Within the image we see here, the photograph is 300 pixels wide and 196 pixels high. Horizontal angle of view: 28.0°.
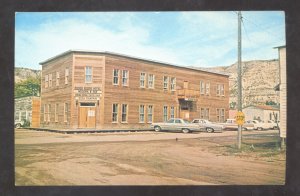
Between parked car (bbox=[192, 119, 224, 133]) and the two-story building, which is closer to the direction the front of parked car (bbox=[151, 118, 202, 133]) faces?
the two-story building

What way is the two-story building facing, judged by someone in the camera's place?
facing the viewer

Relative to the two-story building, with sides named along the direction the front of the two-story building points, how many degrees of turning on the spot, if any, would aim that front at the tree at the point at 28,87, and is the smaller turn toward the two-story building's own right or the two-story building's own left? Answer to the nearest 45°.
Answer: approximately 90° to the two-story building's own right

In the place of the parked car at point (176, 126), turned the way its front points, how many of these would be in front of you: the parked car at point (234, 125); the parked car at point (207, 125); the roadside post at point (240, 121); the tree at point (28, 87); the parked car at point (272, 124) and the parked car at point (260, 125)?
1

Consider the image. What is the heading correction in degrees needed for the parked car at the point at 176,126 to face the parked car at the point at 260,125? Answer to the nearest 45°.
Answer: approximately 180°

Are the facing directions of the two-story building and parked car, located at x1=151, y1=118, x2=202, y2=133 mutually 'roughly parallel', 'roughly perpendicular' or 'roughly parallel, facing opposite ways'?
roughly perpendicular

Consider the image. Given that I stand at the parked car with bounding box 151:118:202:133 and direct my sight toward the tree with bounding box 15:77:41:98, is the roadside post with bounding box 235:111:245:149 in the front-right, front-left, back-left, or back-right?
back-left

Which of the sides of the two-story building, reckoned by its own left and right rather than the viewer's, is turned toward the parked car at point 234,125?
left

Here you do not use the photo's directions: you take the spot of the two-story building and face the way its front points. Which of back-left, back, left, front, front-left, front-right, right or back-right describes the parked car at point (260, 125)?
left

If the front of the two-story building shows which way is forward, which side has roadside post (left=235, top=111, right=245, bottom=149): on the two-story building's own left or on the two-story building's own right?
on the two-story building's own left

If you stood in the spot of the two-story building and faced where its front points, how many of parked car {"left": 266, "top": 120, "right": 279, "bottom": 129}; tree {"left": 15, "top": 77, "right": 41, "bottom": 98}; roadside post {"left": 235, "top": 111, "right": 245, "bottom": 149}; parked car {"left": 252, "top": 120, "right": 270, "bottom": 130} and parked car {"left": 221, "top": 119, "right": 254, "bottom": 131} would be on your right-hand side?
1

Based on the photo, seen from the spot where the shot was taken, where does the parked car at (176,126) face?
facing to the left of the viewer

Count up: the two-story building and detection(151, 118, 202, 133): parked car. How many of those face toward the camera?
1

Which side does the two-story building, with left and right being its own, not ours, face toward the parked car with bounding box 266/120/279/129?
left
